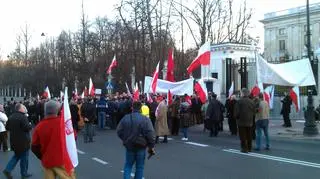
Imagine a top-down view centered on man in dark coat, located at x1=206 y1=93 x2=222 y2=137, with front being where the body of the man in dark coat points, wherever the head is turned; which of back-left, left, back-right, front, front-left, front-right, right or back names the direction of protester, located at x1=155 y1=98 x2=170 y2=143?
back-left

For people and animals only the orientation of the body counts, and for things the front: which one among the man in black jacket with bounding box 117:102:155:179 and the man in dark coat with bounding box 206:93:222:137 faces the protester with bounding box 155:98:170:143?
the man in black jacket

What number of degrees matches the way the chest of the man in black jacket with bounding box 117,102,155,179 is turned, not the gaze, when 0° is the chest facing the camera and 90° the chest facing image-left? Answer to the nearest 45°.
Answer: approximately 180°

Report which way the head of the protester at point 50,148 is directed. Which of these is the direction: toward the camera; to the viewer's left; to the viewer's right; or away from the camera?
away from the camera

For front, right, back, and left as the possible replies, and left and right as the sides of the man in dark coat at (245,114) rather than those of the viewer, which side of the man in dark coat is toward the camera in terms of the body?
back
